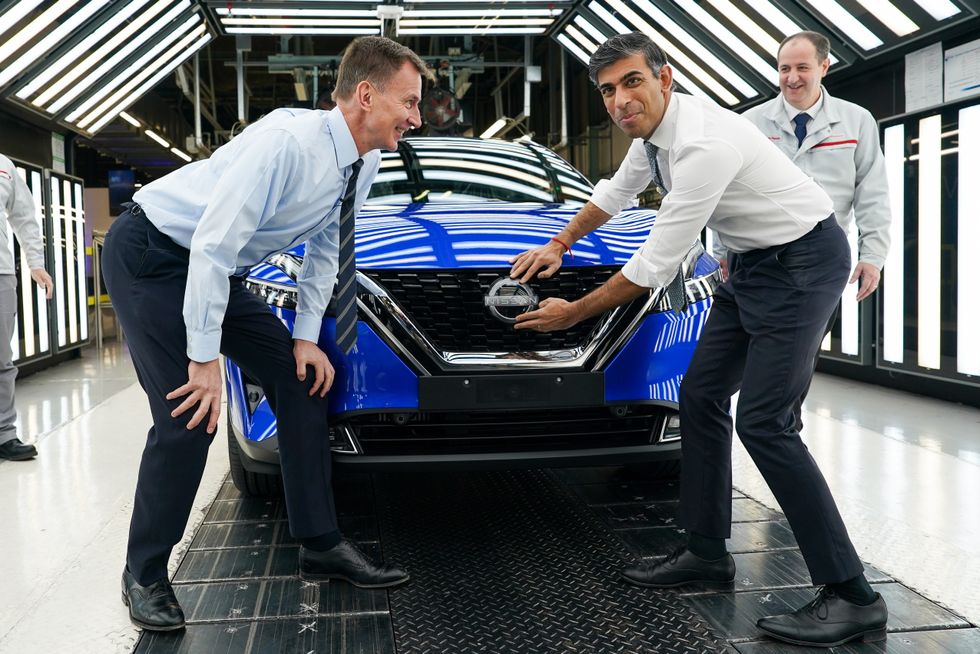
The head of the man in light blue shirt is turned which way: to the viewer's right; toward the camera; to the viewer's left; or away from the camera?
to the viewer's right

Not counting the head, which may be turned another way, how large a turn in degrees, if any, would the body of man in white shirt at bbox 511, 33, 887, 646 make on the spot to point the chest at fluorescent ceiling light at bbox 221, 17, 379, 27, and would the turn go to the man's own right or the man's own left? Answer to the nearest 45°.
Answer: approximately 45° to the man's own right

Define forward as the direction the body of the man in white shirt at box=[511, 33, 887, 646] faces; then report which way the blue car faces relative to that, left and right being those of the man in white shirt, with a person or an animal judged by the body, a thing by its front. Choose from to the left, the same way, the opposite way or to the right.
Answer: to the left

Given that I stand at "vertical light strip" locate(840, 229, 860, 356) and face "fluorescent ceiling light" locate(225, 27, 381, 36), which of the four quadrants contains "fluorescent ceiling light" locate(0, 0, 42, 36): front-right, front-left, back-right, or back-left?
front-left

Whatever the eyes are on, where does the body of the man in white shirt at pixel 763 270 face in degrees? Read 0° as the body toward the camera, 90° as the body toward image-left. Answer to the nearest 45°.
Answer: approximately 90°

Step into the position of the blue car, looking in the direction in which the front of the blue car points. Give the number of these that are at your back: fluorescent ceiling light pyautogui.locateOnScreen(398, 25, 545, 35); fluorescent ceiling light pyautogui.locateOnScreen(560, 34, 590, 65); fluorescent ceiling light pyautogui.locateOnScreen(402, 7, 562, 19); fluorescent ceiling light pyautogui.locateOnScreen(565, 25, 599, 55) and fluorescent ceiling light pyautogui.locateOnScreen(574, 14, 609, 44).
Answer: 5

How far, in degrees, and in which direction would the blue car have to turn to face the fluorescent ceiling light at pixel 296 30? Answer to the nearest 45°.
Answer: approximately 180°

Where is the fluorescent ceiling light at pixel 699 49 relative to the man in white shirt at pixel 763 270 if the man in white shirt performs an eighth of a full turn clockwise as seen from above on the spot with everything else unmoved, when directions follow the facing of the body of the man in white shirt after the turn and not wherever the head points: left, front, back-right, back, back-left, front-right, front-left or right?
front-right

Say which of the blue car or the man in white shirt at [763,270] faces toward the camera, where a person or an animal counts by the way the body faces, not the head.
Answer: the blue car

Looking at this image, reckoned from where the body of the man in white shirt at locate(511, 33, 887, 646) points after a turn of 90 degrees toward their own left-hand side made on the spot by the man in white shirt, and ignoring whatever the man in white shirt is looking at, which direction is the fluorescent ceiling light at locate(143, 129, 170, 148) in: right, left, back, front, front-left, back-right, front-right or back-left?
back-right

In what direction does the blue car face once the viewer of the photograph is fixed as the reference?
facing the viewer

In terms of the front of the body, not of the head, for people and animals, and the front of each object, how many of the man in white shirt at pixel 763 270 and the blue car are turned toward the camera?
1

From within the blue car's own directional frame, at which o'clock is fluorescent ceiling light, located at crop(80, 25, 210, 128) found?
The fluorescent ceiling light is roughly at 5 o'clock from the blue car.
